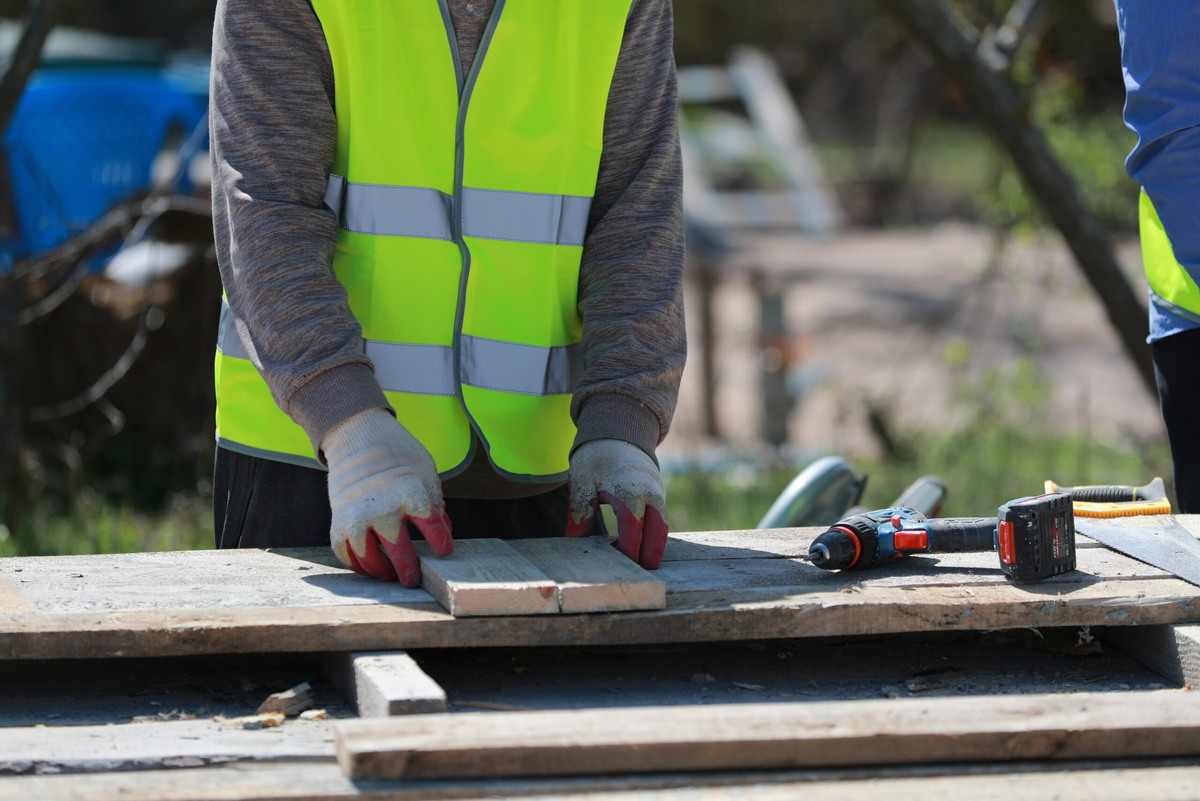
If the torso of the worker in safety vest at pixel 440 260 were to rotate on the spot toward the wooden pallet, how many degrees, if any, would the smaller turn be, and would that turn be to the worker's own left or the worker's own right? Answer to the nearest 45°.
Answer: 0° — they already face it

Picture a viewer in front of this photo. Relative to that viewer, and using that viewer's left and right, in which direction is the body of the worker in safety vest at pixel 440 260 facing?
facing the viewer

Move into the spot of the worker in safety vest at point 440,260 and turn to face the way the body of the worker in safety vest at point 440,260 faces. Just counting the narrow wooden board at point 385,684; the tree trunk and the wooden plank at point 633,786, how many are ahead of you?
2

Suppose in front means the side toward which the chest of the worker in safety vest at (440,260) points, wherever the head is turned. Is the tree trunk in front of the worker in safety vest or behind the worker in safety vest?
behind

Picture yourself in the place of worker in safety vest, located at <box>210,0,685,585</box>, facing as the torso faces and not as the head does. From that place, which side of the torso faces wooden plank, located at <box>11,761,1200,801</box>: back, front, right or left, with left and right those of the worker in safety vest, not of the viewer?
front

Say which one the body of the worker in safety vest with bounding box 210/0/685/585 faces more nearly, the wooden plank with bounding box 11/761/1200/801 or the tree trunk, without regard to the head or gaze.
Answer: the wooden plank

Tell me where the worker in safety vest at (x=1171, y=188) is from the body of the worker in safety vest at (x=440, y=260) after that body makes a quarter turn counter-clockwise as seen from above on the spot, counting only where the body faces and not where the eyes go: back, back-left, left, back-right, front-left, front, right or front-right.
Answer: front

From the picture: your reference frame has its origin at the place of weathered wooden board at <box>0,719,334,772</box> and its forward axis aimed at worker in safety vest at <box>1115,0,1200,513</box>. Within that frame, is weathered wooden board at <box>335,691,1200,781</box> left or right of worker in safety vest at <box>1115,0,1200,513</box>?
right

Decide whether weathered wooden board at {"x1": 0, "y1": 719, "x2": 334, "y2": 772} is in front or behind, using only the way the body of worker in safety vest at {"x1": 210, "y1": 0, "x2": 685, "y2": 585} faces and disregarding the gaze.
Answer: in front

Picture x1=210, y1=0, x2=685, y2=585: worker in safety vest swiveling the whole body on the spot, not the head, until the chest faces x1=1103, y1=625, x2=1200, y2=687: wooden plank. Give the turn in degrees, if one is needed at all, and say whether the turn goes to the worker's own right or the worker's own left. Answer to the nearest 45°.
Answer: approximately 45° to the worker's own left

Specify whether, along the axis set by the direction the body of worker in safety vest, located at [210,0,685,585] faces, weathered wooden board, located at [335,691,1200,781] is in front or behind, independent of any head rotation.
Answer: in front
